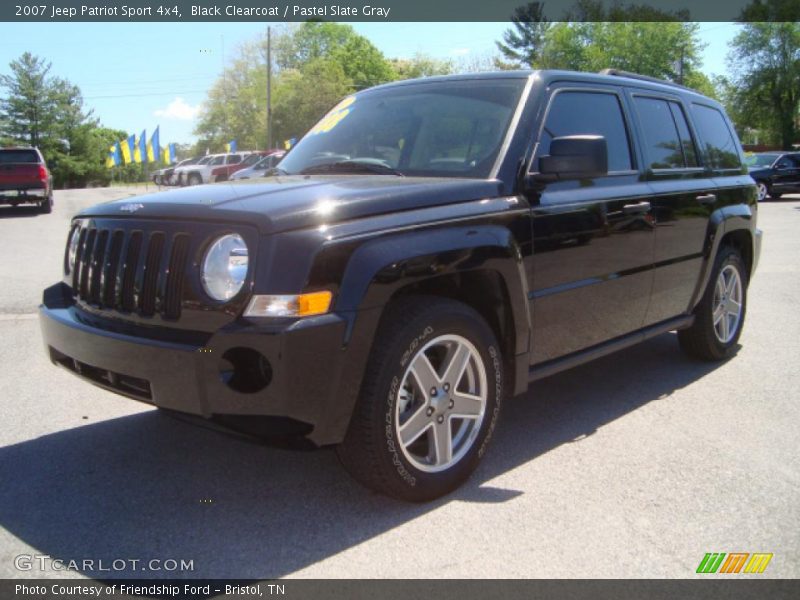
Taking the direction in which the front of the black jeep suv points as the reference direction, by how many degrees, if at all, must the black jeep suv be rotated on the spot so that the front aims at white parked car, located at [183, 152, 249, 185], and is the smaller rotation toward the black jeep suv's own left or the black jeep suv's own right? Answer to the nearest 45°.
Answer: approximately 135° to the black jeep suv's own right

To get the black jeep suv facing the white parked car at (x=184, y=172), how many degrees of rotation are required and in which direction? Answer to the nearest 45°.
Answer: approximately 135° to its right

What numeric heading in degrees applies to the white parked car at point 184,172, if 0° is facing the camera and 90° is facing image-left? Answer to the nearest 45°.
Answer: approximately 45°

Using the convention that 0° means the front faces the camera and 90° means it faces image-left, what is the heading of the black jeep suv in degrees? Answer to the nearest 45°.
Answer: approximately 45°
